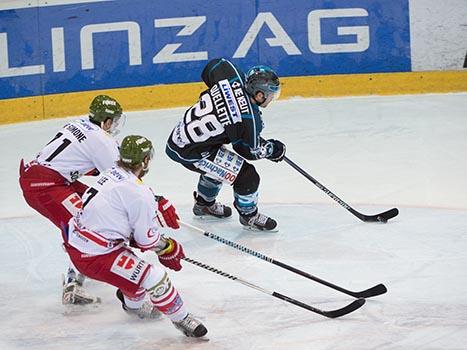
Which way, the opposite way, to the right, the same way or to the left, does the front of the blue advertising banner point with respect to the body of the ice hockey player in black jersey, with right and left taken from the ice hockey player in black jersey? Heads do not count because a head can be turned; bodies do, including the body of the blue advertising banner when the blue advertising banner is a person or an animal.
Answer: to the right

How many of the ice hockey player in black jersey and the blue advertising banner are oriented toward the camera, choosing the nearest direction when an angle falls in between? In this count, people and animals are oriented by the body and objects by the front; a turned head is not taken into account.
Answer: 1

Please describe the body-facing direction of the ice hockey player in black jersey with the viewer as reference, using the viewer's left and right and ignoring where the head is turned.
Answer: facing to the right of the viewer

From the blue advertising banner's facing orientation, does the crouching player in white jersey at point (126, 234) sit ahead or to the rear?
ahead

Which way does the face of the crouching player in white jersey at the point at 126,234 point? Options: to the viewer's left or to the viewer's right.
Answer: to the viewer's right

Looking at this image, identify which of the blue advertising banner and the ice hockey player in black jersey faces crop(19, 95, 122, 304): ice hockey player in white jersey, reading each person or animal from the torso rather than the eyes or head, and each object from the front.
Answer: the blue advertising banner

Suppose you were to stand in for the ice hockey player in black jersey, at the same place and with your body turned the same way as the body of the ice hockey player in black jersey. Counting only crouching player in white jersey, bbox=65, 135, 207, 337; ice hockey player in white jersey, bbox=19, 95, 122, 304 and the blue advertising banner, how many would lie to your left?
1

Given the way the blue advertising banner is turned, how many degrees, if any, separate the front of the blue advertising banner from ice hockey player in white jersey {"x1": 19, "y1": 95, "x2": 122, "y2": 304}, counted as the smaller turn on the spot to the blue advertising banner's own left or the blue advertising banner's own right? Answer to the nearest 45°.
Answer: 0° — it already faces them

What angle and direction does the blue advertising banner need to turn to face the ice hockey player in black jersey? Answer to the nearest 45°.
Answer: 0° — it already faces them

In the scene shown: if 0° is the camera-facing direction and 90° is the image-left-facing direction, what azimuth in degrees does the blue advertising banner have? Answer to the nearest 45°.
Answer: approximately 0°

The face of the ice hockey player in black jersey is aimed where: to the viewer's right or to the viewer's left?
to the viewer's right

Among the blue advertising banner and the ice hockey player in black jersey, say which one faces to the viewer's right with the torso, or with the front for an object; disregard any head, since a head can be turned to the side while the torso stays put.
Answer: the ice hockey player in black jersey
